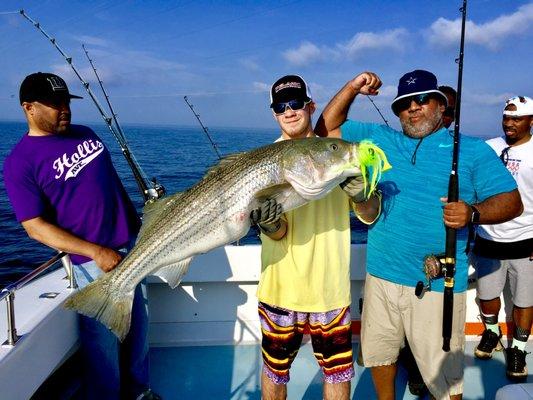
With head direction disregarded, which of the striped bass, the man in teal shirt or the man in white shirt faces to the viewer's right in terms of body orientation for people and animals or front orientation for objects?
the striped bass

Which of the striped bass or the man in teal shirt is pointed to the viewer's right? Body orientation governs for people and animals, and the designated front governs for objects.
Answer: the striped bass

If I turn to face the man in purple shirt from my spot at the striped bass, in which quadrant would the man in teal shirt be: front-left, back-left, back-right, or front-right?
back-right

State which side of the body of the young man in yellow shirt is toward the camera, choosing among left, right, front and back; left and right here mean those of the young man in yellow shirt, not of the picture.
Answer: front

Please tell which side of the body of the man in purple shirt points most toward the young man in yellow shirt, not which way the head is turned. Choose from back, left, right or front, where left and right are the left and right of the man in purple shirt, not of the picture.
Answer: front

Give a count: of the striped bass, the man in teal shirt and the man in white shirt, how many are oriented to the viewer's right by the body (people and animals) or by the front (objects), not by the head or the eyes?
1

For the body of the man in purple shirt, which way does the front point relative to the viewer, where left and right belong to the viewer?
facing the viewer and to the right of the viewer

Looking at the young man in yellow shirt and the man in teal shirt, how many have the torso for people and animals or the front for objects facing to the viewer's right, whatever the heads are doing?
0

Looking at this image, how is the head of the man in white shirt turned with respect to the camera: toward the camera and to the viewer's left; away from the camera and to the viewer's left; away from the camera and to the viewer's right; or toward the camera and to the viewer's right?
toward the camera and to the viewer's left

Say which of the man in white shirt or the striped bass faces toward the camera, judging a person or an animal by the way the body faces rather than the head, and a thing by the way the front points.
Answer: the man in white shirt

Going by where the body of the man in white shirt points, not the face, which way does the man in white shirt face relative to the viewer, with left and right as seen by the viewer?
facing the viewer

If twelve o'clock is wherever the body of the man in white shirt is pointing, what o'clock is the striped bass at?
The striped bass is roughly at 1 o'clock from the man in white shirt.

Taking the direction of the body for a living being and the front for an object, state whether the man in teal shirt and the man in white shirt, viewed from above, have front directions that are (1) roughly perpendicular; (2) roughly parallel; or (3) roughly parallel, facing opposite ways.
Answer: roughly parallel

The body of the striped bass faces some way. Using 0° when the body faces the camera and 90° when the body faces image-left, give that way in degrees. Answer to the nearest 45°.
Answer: approximately 270°

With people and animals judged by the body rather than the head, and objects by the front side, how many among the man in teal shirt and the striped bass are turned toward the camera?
1

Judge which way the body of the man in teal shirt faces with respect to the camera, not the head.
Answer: toward the camera

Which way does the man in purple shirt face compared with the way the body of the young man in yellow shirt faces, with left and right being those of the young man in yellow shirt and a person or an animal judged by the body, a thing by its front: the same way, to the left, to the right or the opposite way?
to the left

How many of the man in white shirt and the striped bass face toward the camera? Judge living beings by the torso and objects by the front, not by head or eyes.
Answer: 1
